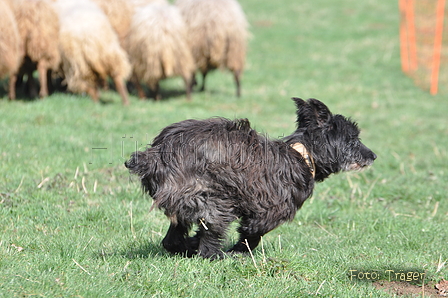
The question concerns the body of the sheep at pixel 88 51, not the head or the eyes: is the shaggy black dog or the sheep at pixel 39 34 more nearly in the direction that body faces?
the sheep

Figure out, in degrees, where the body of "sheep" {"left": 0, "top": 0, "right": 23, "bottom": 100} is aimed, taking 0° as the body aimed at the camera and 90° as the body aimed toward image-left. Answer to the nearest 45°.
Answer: approximately 90°

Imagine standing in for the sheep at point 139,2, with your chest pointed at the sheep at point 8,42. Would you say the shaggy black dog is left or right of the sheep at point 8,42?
left

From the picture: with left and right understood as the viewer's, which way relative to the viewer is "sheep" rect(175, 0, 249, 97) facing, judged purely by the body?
facing away from the viewer

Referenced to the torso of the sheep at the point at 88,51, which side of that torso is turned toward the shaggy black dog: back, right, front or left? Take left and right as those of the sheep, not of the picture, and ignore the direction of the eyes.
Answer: back

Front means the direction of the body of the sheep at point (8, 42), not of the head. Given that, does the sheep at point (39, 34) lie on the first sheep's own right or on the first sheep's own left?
on the first sheep's own right

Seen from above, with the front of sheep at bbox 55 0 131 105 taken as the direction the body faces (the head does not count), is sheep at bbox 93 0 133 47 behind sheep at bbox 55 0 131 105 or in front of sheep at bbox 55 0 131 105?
in front

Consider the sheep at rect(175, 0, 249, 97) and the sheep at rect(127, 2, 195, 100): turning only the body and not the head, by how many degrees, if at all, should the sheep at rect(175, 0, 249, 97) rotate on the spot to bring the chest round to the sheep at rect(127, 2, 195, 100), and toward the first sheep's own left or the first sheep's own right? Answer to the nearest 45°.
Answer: approximately 135° to the first sheep's own left

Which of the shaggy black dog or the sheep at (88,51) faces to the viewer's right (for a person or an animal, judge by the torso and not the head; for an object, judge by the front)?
the shaggy black dog

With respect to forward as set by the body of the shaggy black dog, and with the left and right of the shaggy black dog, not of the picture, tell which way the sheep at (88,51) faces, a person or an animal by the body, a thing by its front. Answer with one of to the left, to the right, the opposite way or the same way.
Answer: to the left
